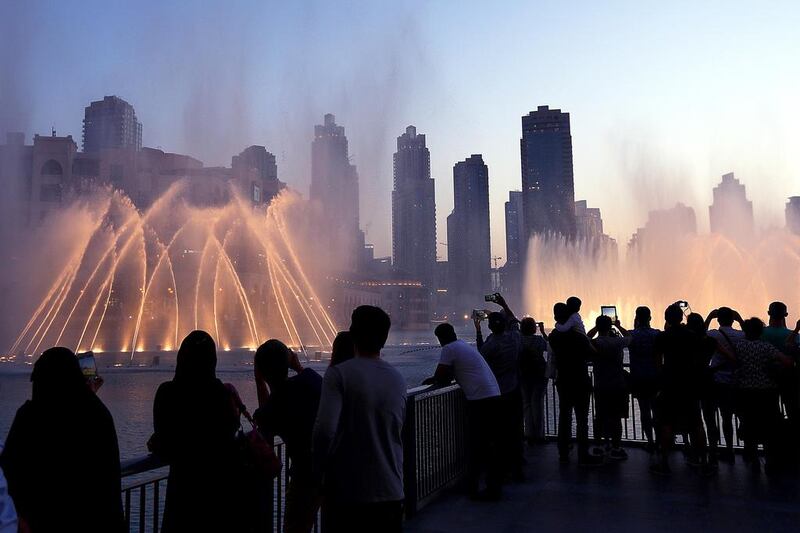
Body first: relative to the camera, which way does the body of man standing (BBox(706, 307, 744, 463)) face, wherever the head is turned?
away from the camera

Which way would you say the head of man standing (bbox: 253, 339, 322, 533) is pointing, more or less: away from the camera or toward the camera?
away from the camera

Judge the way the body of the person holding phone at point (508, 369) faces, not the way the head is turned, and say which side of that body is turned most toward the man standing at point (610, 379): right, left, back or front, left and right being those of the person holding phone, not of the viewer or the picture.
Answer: right

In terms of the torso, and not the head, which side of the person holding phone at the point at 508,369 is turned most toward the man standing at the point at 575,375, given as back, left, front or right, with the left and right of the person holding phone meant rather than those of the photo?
right

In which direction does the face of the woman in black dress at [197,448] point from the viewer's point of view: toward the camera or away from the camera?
away from the camera

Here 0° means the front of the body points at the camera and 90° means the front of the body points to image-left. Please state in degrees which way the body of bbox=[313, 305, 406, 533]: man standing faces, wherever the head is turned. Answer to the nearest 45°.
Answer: approximately 180°

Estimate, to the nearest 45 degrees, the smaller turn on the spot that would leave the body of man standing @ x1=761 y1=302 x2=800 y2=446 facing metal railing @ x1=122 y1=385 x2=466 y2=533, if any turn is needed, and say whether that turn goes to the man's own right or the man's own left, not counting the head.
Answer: approximately 135° to the man's own left

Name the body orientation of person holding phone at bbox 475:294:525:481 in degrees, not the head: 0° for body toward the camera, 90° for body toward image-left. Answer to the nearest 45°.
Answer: approximately 135°

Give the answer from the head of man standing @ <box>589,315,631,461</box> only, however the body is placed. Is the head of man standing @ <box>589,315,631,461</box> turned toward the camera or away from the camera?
away from the camera

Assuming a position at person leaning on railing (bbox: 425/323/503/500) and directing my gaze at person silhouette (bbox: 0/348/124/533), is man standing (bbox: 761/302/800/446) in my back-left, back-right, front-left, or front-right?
back-left

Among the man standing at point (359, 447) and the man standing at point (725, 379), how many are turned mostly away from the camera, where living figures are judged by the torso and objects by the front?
2

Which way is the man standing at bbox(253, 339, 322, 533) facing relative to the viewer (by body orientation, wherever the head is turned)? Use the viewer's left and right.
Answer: facing away from the viewer and to the left of the viewer

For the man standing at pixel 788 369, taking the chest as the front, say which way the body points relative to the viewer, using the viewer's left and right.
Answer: facing away from the viewer

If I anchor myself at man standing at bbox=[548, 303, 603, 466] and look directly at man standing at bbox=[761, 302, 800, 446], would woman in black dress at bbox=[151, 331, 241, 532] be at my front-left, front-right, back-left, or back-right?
back-right

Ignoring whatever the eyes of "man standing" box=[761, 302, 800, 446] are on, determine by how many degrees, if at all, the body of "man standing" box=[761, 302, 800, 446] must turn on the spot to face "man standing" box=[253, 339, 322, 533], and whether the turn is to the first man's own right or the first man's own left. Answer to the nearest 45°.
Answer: approximately 135° to the first man's own left
